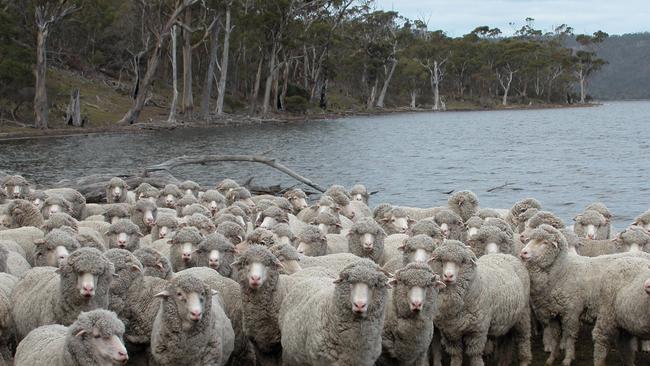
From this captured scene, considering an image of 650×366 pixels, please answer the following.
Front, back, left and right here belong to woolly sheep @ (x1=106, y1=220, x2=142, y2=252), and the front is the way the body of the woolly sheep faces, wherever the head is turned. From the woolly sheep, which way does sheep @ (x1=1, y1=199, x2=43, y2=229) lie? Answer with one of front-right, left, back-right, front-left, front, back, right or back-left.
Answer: back-right

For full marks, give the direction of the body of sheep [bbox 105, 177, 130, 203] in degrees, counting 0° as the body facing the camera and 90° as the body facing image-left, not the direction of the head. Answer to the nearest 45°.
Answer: approximately 0°

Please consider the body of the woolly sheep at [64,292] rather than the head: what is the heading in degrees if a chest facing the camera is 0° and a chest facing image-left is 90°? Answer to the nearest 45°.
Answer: approximately 315°

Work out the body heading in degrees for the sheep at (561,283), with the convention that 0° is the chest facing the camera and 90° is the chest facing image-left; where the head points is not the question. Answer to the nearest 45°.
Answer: approximately 45°

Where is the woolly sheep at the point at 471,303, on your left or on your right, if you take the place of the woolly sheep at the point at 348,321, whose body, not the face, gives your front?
on your left

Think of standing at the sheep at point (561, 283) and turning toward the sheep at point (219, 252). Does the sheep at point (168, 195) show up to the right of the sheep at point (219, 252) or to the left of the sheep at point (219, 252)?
right

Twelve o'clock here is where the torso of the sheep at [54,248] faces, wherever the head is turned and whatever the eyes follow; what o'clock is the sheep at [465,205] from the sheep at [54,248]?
the sheep at [465,205] is roughly at 10 o'clock from the sheep at [54,248].

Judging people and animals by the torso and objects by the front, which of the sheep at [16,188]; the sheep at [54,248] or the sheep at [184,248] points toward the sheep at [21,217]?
the sheep at [16,188]

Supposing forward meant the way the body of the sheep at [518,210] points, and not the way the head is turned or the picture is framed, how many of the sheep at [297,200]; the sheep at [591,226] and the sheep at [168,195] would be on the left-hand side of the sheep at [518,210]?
1
